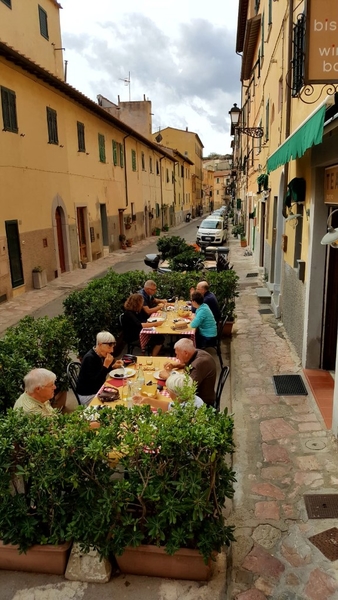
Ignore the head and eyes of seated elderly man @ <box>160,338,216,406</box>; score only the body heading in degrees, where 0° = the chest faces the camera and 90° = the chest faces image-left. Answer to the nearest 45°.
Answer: approximately 90°

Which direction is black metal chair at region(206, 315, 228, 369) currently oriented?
to the viewer's left

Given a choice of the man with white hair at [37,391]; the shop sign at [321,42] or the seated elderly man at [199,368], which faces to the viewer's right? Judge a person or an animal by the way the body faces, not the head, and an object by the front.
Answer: the man with white hair

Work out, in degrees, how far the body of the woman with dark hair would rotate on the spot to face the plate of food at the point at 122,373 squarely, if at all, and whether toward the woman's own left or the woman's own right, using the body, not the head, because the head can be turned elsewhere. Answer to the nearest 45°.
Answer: approximately 90° to the woman's own right

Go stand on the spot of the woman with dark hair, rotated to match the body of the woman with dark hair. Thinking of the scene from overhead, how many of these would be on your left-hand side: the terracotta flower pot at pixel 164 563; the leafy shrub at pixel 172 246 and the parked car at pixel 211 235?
2

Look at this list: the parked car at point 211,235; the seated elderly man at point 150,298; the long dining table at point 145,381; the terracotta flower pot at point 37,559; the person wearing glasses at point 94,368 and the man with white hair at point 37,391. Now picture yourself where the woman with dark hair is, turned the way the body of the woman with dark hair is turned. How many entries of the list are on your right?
4

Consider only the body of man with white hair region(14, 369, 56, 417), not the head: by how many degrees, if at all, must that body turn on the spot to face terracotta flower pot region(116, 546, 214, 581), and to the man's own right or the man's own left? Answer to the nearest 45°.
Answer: approximately 45° to the man's own right

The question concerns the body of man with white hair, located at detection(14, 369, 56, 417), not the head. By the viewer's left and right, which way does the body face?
facing to the right of the viewer

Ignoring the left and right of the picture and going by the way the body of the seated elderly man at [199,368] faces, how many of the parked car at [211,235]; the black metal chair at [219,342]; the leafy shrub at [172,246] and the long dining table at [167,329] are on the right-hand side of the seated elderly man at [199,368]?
4

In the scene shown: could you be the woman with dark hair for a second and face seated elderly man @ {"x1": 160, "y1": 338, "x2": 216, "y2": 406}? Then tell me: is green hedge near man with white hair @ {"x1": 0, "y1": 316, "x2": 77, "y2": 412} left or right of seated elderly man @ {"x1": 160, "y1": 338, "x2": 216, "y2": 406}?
right

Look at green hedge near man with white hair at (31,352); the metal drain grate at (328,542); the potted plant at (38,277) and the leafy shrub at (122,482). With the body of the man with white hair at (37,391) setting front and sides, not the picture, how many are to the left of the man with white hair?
2

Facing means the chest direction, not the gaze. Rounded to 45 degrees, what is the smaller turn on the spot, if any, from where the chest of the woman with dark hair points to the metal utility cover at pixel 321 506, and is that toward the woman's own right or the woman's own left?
approximately 45° to the woman's own right

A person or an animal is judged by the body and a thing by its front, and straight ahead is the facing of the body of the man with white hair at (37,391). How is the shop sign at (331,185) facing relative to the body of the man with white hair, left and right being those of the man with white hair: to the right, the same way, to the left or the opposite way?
the opposite way

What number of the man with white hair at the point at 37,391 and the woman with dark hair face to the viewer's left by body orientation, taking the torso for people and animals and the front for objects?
0

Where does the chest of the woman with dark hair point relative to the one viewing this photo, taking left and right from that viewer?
facing to the right of the viewer

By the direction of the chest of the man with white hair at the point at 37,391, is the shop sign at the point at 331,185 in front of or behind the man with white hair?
in front

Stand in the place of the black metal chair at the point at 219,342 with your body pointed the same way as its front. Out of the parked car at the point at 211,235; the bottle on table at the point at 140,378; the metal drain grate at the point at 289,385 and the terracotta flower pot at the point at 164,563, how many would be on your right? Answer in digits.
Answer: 1
